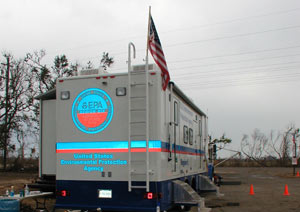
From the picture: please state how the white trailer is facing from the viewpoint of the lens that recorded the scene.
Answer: facing away from the viewer and to the right of the viewer
